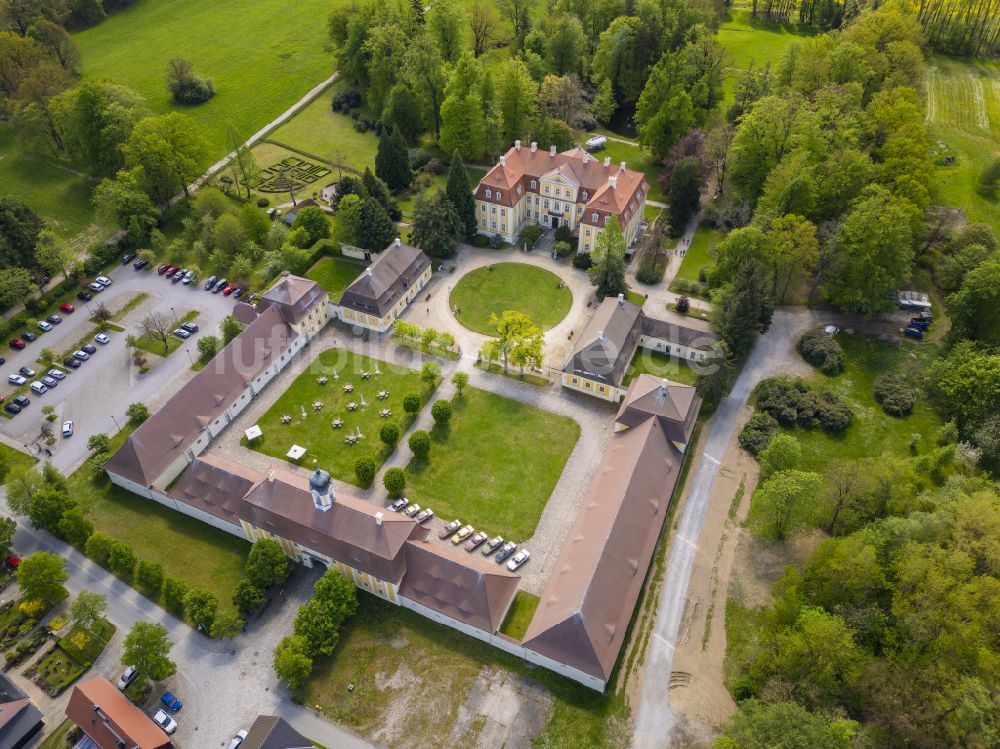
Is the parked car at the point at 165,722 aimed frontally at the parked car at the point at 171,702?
no

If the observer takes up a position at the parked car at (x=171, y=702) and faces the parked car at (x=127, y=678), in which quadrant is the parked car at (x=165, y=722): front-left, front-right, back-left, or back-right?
back-left
